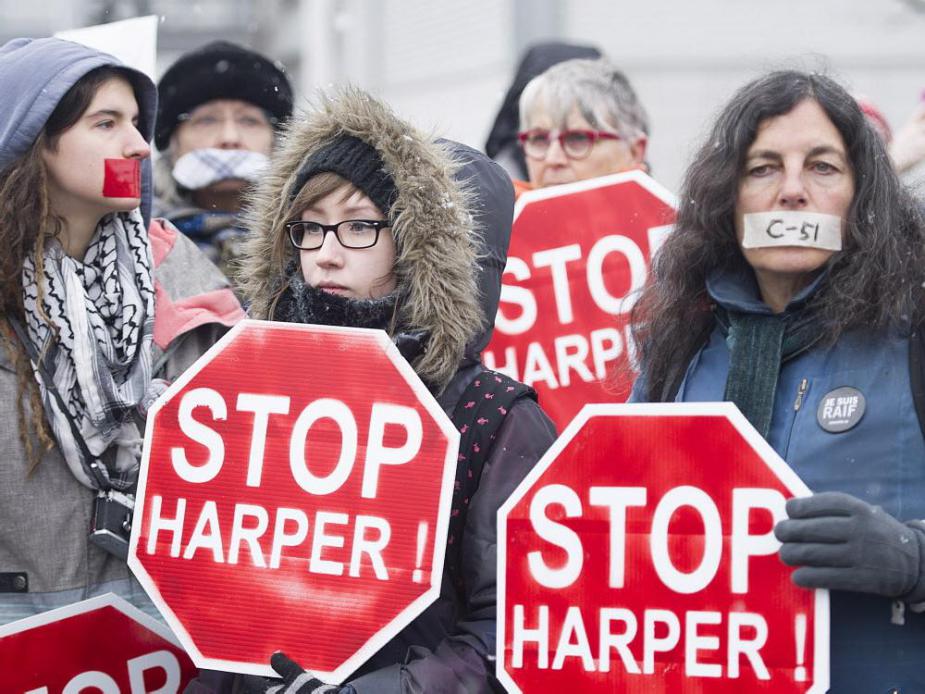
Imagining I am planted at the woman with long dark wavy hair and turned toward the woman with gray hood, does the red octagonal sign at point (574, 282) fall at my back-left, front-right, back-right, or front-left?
front-right

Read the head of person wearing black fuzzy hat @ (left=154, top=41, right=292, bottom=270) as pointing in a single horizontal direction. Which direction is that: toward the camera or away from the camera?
toward the camera

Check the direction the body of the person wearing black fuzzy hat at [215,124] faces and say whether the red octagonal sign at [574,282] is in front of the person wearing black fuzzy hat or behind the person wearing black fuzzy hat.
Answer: in front

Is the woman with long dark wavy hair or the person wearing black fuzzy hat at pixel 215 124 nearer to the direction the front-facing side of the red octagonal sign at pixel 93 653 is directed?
the woman with long dark wavy hair

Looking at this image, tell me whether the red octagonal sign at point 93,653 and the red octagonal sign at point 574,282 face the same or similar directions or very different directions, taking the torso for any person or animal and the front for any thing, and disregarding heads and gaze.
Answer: same or similar directions

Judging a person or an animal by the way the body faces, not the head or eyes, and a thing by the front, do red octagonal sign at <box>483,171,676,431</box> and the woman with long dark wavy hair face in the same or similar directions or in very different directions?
same or similar directions

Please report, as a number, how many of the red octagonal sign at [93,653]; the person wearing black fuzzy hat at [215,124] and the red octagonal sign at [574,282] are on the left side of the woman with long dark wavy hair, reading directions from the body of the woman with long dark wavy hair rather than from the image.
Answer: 0

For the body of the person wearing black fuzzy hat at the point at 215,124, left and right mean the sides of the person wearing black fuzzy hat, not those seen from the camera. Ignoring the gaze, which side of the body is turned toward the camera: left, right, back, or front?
front

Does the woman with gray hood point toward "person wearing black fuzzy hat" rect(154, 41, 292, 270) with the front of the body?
no

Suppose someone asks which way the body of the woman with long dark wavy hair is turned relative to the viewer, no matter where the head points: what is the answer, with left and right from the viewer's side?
facing the viewer

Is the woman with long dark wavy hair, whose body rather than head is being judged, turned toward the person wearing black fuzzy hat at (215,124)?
no

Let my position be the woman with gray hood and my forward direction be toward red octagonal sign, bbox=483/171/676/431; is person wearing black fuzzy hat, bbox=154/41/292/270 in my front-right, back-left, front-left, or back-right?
front-left

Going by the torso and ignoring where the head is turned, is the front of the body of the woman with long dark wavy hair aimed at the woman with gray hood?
no
